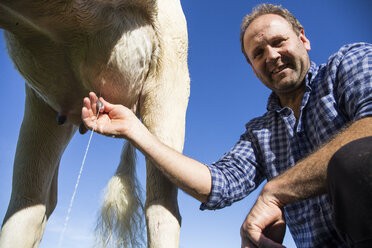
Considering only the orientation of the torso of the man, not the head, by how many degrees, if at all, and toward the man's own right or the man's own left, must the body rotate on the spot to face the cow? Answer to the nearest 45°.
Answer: approximately 45° to the man's own right

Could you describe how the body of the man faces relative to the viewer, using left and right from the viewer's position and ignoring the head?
facing the viewer and to the left of the viewer
